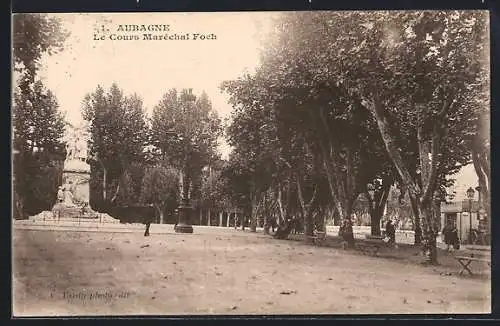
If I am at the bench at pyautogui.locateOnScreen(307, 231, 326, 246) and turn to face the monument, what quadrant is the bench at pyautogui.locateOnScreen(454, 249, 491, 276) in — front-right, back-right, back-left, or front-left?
back-left
